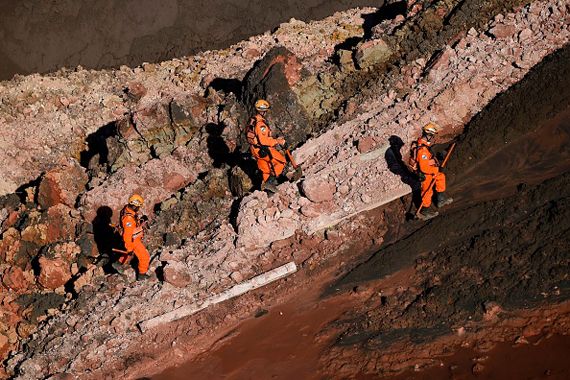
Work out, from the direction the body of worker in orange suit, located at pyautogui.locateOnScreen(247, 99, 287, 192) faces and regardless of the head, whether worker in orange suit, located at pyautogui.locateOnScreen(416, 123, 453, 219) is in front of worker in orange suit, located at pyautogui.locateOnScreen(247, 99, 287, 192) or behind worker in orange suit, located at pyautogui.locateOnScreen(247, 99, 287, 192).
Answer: in front

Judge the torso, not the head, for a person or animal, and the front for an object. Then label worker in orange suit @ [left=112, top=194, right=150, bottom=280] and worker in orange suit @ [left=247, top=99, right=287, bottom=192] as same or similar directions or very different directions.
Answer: same or similar directions

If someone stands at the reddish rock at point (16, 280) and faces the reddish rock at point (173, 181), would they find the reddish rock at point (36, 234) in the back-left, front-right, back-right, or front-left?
front-left

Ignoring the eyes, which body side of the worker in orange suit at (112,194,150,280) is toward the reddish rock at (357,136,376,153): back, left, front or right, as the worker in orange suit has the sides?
front

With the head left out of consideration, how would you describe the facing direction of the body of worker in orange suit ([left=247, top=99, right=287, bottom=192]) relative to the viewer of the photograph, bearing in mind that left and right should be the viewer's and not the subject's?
facing to the right of the viewer

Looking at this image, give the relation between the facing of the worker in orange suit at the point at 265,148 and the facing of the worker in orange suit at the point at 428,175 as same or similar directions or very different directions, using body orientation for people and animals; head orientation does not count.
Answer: same or similar directions

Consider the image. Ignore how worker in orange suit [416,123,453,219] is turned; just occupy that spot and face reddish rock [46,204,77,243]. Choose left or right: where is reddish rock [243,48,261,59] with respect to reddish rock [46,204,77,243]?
right
